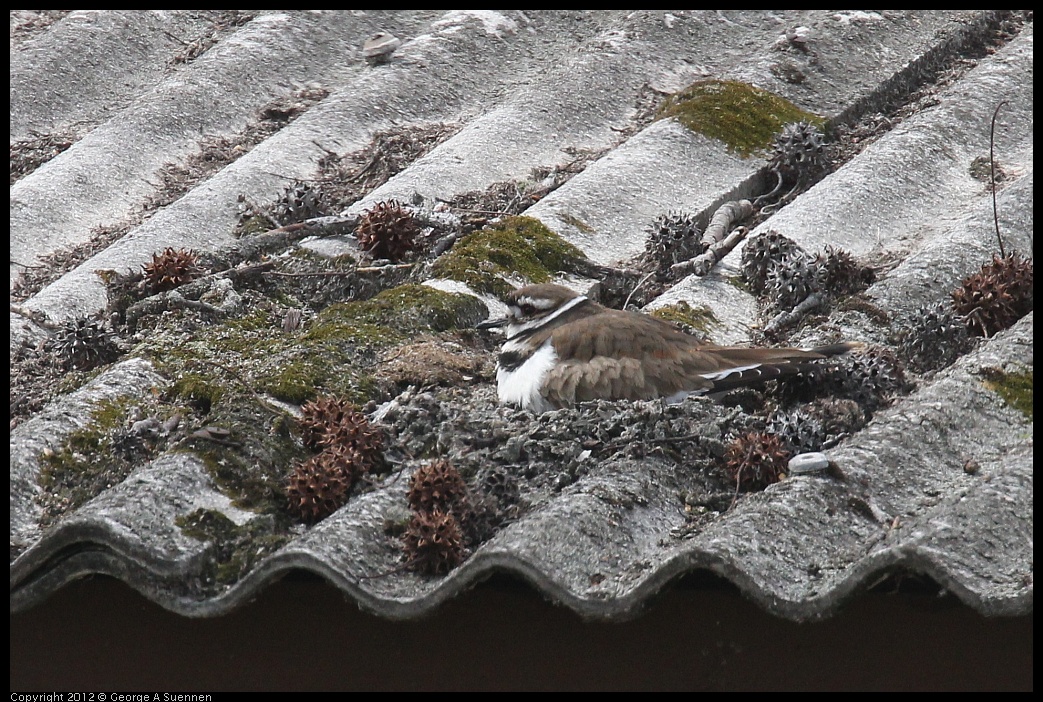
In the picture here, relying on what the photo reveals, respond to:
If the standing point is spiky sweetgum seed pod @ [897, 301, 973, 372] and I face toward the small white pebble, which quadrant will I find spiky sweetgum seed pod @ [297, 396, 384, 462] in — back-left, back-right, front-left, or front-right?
front-right

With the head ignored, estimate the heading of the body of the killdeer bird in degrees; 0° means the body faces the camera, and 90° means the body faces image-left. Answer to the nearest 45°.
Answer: approximately 90°

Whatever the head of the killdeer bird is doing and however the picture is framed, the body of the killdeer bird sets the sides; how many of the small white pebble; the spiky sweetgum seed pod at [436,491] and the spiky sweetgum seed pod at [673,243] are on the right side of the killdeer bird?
1

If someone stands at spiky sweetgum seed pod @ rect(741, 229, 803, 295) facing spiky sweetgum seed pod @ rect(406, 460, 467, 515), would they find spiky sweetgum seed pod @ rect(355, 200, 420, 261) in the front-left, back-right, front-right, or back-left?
front-right

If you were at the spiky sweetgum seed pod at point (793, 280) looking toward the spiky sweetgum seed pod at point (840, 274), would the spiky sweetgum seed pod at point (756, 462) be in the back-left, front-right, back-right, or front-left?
back-right

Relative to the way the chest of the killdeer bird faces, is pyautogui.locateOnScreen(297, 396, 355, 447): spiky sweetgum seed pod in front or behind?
in front

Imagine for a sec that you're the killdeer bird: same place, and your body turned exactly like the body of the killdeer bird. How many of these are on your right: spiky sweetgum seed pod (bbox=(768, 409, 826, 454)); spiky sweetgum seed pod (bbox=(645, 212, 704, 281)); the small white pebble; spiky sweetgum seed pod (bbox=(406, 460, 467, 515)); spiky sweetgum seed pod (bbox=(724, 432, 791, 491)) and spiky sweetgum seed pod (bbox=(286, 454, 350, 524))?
1

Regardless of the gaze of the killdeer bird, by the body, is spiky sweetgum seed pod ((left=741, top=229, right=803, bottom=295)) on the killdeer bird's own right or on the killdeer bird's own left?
on the killdeer bird's own right

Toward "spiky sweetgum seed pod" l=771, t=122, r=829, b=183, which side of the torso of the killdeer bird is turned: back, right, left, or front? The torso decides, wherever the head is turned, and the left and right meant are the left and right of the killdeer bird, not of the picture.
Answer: right

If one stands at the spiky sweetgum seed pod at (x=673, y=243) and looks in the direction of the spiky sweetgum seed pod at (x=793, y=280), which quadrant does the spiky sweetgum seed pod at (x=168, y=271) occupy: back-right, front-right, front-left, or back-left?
back-right

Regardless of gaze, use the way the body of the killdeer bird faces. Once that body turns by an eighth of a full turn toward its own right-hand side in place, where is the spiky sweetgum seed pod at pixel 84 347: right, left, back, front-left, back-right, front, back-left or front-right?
front-left

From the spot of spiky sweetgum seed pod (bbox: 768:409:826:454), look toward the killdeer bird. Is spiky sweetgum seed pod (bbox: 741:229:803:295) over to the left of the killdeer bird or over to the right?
right

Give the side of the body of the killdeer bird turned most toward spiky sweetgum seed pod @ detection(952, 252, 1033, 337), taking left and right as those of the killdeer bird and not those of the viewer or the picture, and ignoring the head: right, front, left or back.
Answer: back

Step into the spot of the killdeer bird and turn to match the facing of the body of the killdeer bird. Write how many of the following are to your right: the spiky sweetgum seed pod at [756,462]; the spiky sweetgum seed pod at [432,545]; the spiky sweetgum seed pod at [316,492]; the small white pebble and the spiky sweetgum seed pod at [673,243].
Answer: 1

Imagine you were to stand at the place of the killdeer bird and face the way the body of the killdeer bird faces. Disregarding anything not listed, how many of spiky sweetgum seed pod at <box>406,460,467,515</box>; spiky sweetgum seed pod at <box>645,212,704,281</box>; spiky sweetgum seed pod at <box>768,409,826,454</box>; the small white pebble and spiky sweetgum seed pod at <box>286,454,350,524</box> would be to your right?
1

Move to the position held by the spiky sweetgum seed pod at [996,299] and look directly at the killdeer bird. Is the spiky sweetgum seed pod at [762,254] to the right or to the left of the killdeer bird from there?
right

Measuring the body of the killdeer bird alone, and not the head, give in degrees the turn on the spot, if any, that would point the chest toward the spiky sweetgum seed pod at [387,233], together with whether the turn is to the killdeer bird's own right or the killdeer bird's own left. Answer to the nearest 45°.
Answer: approximately 45° to the killdeer bird's own right

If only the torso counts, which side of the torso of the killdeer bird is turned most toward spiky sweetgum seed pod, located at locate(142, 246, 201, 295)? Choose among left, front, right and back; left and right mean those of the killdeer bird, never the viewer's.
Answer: front
